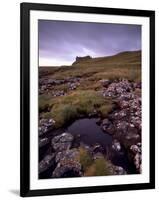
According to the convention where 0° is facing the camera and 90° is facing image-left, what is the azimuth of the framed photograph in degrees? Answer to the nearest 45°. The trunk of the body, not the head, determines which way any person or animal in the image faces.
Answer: approximately 315°
